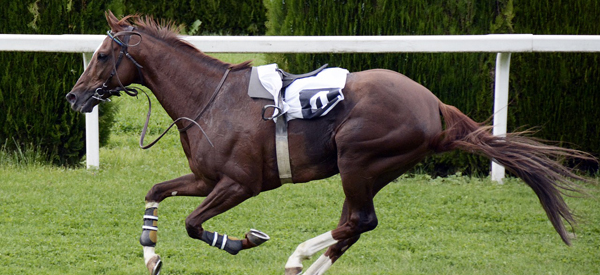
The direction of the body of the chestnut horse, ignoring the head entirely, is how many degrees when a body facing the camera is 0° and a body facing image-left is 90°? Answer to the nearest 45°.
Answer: approximately 90°
